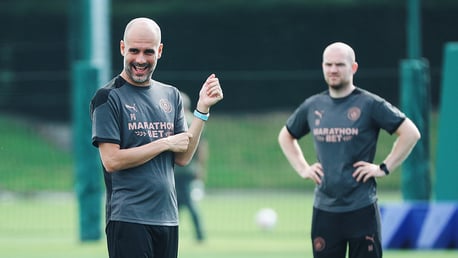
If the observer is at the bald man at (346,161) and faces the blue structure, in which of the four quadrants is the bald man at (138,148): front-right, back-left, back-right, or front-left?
back-left

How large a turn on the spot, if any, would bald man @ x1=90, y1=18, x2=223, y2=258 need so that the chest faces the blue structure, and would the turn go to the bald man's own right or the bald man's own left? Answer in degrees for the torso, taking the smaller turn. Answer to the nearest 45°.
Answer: approximately 90° to the bald man's own left

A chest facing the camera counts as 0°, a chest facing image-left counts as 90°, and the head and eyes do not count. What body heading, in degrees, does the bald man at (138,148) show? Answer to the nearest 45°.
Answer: approximately 315°

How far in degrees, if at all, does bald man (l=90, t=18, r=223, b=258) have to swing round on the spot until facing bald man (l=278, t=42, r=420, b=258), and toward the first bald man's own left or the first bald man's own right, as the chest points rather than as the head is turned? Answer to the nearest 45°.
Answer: approximately 90° to the first bald man's own left
